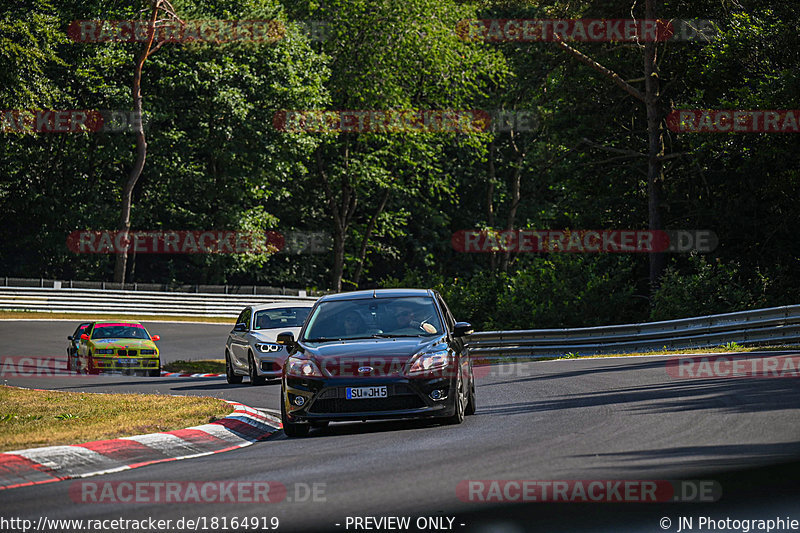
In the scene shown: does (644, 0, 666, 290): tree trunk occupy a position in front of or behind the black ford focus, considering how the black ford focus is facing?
behind

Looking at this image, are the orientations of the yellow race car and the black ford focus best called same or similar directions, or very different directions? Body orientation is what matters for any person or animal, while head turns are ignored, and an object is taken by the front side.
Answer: same or similar directions

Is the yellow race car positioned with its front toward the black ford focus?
yes

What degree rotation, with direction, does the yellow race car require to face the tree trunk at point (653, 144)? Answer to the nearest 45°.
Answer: approximately 90° to its left

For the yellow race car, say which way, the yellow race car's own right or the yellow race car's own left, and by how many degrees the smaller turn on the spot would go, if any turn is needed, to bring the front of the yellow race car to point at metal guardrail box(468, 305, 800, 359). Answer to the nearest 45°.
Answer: approximately 90° to the yellow race car's own left

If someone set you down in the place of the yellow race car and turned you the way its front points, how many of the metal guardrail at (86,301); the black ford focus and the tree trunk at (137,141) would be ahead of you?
1

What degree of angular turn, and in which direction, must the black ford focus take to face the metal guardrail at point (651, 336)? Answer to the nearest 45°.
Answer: approximately 135° to its left

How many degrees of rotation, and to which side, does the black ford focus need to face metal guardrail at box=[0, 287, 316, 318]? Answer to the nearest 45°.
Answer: approximately 180°

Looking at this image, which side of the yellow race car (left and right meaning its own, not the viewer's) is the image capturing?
front

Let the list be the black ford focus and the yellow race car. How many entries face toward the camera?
2

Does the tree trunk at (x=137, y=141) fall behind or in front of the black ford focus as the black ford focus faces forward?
behind

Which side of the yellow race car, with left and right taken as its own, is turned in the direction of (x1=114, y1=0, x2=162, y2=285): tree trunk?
back

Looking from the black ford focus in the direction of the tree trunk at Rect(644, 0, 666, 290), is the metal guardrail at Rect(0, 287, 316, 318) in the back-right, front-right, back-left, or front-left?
front-left
